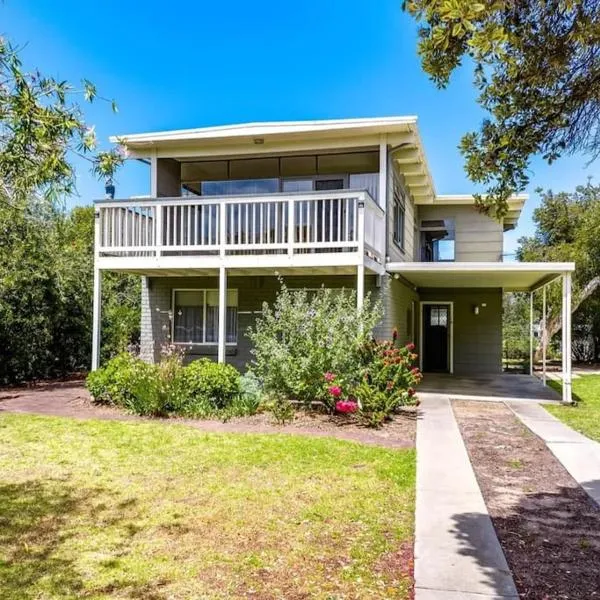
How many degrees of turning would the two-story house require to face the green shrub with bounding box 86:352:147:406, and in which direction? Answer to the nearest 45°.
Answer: approximately 45° to its right

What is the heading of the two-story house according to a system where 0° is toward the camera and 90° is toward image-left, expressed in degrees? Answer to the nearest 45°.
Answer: approximately 0°

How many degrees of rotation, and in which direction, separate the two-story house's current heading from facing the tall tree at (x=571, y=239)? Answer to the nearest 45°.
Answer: approximately 135° to its left

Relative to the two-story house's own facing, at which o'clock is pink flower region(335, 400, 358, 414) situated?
The pink flower is roughly at 11 o'clock from the two-story house.

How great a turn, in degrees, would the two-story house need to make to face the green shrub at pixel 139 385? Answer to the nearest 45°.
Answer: approximately 45° to its right
